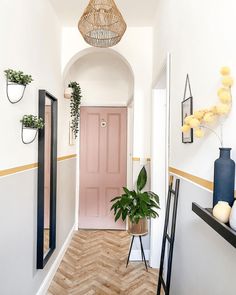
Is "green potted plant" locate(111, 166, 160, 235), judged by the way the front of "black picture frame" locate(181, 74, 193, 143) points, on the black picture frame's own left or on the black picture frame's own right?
on the black picture frame's own right

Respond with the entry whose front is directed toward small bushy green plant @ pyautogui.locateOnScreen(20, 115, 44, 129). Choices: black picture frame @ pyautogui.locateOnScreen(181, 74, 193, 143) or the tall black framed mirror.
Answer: the black picture frame

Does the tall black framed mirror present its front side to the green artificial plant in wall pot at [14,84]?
no

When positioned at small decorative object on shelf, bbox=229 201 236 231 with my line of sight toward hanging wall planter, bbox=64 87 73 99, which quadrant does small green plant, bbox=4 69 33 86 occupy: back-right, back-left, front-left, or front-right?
front-left

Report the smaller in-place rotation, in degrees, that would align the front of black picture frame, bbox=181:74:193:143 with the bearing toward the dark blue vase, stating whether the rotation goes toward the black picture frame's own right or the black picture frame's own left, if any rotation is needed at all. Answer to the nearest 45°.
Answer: approximately 90° to the black picture frame's own left

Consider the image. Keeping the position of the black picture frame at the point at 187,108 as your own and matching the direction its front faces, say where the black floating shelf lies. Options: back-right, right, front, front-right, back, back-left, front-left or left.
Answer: left

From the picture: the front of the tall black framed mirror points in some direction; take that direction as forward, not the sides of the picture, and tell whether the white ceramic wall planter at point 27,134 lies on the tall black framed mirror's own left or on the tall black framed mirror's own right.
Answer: on the tall black framed mirror's own right

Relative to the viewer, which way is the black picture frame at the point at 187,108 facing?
to the viewer's left

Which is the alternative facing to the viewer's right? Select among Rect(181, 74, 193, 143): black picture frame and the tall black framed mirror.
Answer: the tall black framed mirror

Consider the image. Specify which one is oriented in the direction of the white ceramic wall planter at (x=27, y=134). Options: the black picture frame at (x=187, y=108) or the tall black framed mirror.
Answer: the black picture frame

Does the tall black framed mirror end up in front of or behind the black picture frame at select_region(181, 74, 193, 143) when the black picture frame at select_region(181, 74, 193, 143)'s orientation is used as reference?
in front

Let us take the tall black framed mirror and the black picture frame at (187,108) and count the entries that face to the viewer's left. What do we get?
1

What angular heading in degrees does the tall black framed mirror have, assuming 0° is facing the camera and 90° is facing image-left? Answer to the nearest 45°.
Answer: approximately 270°

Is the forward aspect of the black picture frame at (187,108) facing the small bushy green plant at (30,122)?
yes

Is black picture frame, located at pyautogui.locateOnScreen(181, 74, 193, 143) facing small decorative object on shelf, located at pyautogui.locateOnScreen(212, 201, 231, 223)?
no
